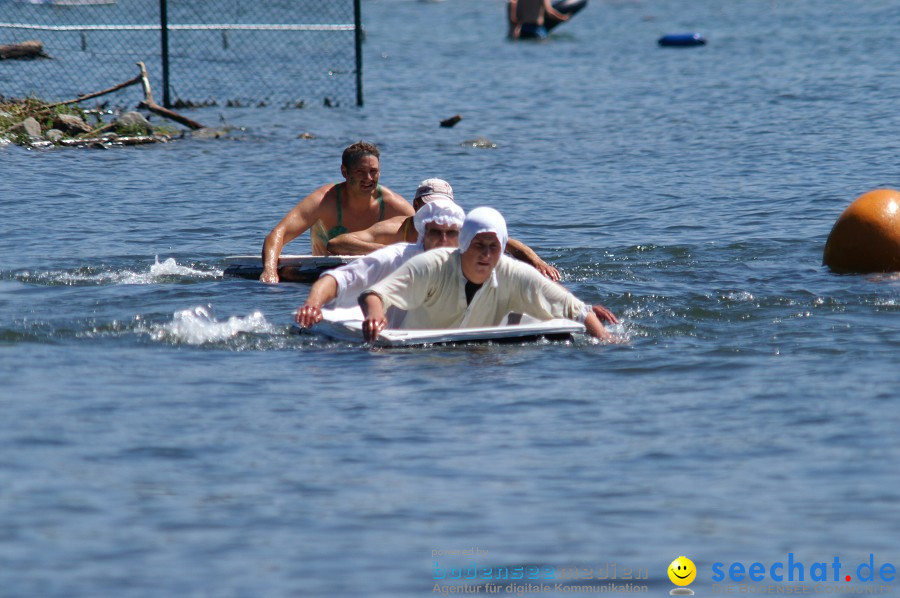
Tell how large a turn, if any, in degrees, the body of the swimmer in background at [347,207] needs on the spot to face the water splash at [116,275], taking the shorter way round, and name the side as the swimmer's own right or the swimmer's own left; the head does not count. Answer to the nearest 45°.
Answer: approximately 135° to the swimmer's own right

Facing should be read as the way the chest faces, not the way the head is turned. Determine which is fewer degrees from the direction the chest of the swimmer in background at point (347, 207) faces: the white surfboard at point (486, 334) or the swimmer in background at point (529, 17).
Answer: the white surfboard

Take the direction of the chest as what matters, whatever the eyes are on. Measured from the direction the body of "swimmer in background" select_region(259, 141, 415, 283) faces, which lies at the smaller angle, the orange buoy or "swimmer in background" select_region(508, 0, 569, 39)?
the orange buoy

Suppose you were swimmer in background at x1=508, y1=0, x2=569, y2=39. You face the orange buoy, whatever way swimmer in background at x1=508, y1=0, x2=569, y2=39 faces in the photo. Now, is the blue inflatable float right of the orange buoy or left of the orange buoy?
left

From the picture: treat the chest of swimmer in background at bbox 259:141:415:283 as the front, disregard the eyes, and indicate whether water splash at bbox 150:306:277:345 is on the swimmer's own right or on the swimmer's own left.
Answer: on the swimmer's own right

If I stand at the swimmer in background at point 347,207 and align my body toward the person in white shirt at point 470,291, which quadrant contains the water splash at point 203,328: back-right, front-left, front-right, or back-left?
front-right

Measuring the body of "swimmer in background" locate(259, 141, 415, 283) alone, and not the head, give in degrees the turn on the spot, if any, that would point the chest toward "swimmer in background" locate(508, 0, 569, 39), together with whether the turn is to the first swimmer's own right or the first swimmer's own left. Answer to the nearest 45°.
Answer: approximately 135° to the first swimmer's own left

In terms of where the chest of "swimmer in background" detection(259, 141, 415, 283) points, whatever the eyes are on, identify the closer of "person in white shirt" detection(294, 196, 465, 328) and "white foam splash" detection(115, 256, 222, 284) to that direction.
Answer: the person in white shirt

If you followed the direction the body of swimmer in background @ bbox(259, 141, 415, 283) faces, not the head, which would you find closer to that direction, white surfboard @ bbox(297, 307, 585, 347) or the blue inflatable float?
the white surfboard

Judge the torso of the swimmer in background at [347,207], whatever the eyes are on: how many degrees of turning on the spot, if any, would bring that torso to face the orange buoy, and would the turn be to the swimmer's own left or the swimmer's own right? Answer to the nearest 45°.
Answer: approximately 45° to the swimmer's own left

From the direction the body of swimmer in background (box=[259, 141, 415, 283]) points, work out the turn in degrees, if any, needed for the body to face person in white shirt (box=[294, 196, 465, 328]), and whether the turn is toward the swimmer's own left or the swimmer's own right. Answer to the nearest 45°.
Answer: approximately 45° to the swimmer's own right

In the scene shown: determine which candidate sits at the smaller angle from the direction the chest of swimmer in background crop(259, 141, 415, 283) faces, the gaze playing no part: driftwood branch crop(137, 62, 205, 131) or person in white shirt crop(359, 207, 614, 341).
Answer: the person in white shirt

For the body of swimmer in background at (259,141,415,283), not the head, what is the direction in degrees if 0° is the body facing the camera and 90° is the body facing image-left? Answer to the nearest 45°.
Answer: approximately 315°

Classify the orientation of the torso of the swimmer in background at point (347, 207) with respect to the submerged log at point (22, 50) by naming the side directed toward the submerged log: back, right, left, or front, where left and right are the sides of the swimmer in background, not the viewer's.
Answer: back

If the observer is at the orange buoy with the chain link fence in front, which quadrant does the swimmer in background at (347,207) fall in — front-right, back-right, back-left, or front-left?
front-left
